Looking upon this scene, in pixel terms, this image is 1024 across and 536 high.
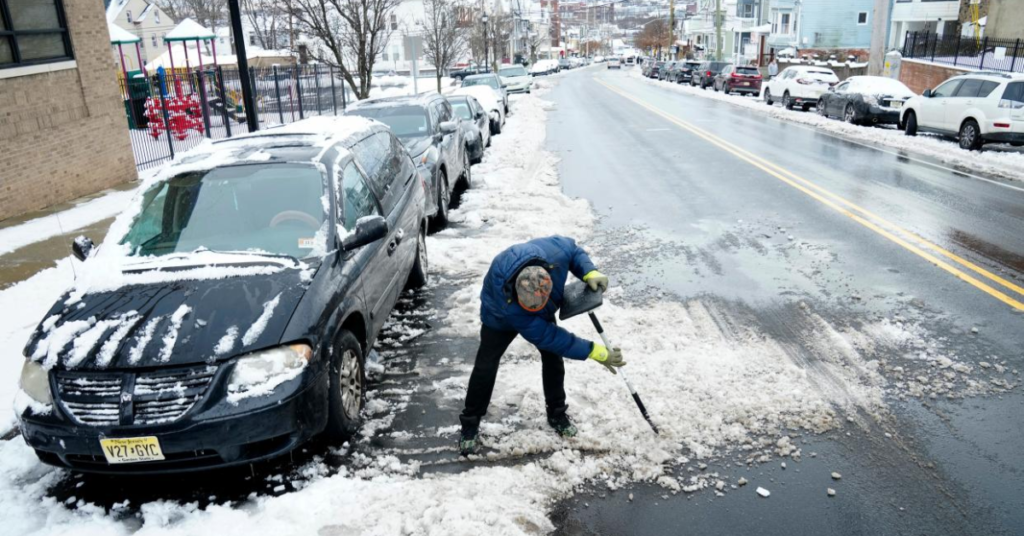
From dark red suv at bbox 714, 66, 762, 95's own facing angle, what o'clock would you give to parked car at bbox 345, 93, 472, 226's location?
The parked car is roughly at 8 o'clock from the dark red suv.

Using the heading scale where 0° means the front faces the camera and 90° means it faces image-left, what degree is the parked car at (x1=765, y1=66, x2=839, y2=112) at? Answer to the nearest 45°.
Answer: approximately 135°

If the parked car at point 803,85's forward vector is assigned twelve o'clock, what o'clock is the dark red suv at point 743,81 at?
The dark red suv is roughly at 1 o'clock from the parked car.

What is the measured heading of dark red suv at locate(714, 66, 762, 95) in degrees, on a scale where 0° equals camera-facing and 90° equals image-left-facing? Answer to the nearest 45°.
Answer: approximately 135°

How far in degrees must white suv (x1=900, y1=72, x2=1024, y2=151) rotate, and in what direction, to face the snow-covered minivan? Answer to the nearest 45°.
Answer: approximately 135° to its left

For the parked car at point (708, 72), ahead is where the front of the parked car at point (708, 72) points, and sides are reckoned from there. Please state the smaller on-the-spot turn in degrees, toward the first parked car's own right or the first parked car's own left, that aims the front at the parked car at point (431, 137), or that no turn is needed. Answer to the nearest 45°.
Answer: approximately 135° to the first parked car's own left

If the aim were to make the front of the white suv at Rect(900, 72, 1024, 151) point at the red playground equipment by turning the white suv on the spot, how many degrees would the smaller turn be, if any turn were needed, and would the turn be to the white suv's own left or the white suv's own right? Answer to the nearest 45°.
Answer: approximately 90° to the white suv's own left

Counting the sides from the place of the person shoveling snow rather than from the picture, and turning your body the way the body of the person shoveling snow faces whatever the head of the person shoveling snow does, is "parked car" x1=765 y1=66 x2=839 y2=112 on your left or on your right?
on your left

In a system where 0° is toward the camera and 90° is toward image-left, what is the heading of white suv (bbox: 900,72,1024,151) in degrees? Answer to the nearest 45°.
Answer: approximately 135°

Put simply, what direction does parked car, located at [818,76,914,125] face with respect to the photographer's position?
facing away from the viewer and to the left of the viewer

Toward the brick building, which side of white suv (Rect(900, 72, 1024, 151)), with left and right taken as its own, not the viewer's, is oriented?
left

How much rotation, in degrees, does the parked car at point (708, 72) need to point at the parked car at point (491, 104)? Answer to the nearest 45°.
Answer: approximately 135° to its left
